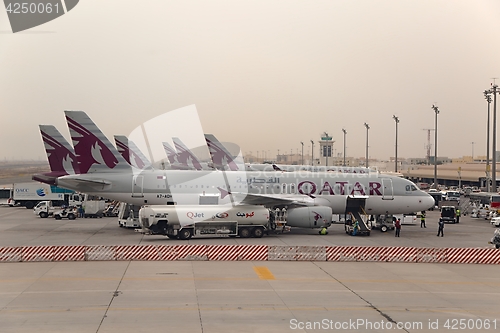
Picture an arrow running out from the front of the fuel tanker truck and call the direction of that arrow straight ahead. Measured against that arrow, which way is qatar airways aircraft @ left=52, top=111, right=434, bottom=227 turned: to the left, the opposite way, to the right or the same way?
the opposite way

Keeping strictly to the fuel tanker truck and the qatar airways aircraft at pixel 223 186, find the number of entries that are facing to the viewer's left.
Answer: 1

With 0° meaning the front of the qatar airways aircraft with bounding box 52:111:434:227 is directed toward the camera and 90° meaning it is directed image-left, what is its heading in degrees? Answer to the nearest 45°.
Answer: approximately 270°

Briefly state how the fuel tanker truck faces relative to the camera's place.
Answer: facing to the left of the viewer

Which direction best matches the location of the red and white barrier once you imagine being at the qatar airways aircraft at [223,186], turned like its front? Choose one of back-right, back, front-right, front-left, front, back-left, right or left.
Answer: right

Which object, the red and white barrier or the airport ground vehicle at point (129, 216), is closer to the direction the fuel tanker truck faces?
the airport ground vehicle

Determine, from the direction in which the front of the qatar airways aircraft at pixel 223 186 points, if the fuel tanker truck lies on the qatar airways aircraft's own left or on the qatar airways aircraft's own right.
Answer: on the qatar airways aircraft's own right

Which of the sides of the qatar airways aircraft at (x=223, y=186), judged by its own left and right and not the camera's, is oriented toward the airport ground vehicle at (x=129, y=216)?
back

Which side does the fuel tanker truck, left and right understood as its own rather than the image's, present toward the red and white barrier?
left

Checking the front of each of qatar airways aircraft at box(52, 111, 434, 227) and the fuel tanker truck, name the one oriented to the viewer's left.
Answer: the fuel tanker truck

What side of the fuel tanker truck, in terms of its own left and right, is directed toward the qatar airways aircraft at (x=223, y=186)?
right

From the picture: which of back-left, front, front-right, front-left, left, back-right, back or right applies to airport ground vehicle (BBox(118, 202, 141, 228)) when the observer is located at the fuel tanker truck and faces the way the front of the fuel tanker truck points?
front-right
